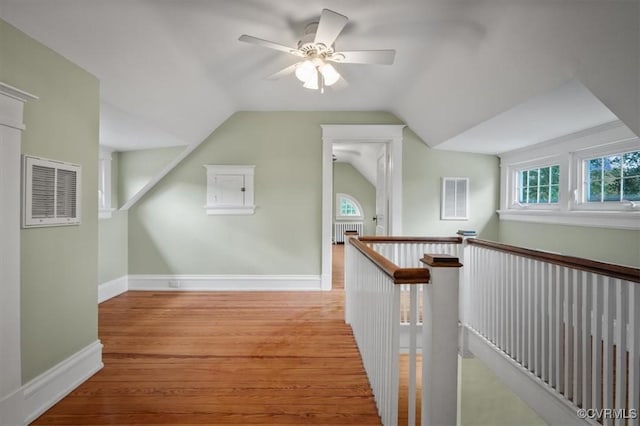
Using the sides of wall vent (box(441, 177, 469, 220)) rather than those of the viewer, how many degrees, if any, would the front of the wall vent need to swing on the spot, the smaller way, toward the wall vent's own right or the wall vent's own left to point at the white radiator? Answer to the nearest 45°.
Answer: approximately 135° to the wall vent's own right

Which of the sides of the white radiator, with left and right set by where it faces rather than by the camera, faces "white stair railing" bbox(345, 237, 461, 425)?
front

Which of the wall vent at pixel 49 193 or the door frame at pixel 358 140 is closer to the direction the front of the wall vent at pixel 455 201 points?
the wall vent

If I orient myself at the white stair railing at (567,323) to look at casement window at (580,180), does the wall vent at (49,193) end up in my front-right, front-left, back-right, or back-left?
back-left

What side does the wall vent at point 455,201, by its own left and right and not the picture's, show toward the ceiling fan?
front

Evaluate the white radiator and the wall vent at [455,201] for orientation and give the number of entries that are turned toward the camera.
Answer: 2

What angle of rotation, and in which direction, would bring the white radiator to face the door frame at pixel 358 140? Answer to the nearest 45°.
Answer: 0° — it already faces it

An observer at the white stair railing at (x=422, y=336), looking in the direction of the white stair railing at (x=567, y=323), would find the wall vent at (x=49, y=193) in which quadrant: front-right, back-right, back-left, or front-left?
back-left

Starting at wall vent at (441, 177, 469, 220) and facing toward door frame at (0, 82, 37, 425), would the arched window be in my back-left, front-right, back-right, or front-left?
back-right

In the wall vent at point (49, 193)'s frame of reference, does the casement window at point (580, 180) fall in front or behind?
in front

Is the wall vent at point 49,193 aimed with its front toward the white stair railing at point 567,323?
yes
